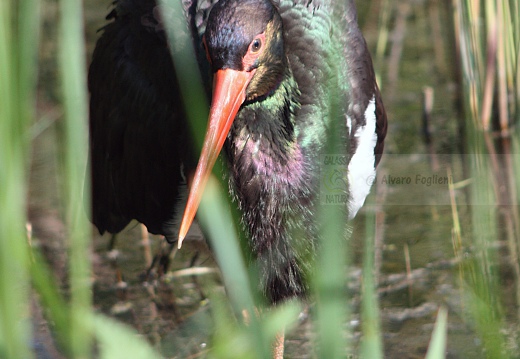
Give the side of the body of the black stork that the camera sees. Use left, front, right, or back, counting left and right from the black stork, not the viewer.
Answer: front
